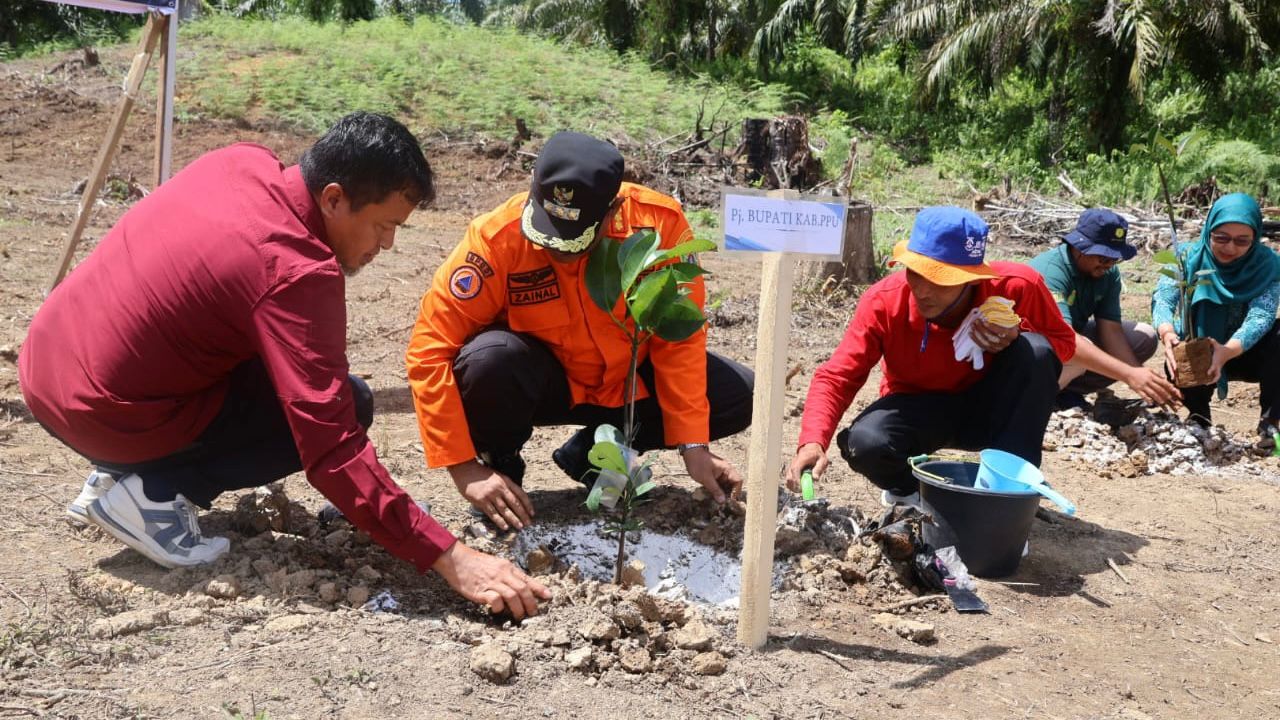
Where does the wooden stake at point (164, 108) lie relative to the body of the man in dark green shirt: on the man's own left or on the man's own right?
on the man's own right

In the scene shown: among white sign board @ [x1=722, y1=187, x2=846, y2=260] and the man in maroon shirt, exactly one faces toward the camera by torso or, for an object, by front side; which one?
the white sign board

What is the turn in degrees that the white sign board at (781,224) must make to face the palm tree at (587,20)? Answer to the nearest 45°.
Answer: approximately 180°

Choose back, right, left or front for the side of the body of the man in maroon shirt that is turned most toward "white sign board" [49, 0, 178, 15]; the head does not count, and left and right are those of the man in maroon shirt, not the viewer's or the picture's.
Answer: left

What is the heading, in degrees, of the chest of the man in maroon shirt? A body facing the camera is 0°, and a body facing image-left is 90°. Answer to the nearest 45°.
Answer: approximately 270°

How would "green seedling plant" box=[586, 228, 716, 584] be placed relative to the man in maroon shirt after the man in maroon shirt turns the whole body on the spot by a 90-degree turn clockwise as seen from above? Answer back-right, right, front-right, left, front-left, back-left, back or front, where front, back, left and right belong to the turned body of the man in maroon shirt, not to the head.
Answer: left

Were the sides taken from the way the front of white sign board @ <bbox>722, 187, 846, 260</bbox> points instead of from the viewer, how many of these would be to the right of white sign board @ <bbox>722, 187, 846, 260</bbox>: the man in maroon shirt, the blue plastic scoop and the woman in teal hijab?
1

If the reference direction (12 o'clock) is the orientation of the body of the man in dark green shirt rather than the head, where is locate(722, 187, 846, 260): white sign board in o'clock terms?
The white sign board is roughly at 2 o'clock from the man in dark green shirt.

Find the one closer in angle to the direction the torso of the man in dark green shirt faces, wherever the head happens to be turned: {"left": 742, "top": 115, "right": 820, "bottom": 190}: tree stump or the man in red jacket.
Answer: the man in red jacket

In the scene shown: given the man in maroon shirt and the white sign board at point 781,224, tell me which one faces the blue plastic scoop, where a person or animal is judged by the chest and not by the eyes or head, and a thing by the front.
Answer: the man in maroon shirt

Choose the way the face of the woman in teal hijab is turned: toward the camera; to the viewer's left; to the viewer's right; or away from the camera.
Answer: toward the camera

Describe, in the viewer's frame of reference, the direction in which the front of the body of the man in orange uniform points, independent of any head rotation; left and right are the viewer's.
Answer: facing the viewer

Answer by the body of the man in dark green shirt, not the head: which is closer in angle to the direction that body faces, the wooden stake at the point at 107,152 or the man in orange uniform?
the man in orange uniform

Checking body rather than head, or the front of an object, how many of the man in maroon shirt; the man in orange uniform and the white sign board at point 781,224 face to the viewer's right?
1

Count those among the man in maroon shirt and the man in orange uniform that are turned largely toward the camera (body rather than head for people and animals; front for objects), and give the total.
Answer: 1
